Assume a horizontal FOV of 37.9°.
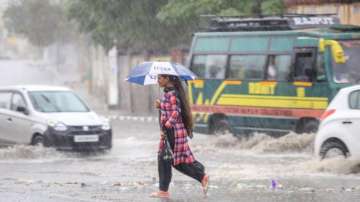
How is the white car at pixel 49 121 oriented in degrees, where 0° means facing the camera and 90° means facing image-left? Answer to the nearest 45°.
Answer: approximately 315°

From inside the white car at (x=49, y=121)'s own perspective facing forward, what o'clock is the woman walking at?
The woman walking is roughly at 1 o'clock from the white car.

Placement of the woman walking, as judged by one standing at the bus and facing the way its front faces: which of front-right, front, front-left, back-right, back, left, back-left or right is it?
front-right

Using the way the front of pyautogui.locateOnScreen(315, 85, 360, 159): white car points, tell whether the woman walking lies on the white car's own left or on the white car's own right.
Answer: on the white car's own right

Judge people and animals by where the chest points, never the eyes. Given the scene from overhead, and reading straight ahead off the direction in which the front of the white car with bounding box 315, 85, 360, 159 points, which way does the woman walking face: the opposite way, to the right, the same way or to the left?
the opposite way

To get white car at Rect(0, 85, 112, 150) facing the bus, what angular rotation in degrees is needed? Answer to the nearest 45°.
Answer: approximately 45° to its left

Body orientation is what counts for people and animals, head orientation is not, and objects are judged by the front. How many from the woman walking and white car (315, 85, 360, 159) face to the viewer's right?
1

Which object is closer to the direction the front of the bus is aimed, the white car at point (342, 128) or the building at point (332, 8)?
the white car

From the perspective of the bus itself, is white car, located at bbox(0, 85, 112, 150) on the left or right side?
on its right
